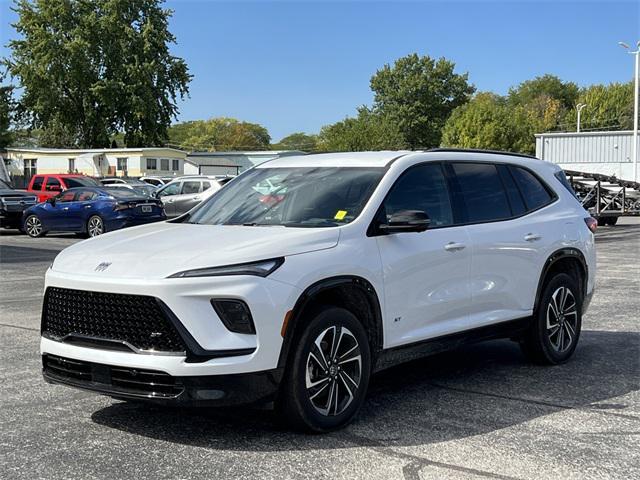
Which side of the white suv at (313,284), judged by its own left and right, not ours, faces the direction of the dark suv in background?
right

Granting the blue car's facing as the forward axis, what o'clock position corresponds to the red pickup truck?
The red pickup truck is roughly at 1 o'clock from the blue car.

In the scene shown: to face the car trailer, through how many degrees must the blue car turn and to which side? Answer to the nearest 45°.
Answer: approximately 135° to its right

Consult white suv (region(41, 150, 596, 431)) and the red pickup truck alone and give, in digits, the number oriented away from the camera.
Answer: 0

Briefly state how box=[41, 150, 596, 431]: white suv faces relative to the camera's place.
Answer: facing the viewer and to the left of the viewer

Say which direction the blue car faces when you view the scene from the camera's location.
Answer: facing away from the viewer and to the left of the viewer

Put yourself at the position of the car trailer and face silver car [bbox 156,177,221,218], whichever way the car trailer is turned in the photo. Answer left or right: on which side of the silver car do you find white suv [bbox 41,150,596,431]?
left

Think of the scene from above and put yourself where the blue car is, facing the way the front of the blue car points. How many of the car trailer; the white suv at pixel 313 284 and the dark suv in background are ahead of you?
1

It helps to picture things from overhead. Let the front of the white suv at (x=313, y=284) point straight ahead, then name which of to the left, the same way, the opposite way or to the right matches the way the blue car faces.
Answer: to the right

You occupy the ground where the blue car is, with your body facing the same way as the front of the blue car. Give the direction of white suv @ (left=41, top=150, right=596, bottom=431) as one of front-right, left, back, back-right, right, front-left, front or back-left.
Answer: back-left

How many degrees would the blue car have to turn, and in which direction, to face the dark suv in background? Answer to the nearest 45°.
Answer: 0° — it already faces it

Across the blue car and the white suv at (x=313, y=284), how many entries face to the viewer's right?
0
